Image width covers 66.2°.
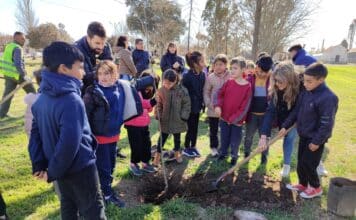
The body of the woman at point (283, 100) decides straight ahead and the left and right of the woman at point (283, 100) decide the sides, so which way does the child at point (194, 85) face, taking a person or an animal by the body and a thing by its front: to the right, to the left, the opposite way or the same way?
to the left

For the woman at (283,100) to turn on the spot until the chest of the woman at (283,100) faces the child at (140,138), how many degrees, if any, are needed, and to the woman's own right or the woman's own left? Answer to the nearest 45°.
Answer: approximately 45° to the woman's own right

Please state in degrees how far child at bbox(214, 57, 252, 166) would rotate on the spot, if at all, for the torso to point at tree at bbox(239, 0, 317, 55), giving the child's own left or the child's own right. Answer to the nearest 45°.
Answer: approximately 135° to the child's own right

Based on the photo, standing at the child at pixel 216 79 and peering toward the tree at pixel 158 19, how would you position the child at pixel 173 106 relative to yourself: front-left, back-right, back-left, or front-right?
back-left

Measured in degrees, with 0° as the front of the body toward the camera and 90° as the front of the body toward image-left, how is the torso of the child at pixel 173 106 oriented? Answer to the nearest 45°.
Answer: approximately 0°

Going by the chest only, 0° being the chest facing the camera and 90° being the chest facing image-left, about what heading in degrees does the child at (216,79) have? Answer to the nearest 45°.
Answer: approximately 0°

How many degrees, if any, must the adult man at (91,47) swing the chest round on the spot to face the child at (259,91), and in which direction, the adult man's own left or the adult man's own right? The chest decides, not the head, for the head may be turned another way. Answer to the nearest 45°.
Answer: approximately 45° to the adult man's own left

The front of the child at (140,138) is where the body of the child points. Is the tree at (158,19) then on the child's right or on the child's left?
on the child's left

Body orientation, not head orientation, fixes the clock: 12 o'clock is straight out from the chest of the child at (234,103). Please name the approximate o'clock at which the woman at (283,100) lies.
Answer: the woman at (283,100) is roughly at 8 o'clock from the child at (234,103).

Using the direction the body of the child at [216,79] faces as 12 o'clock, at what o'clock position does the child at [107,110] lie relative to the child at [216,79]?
the child at [107,110] is roughly at 1 o'clock from the child at [216,79].
